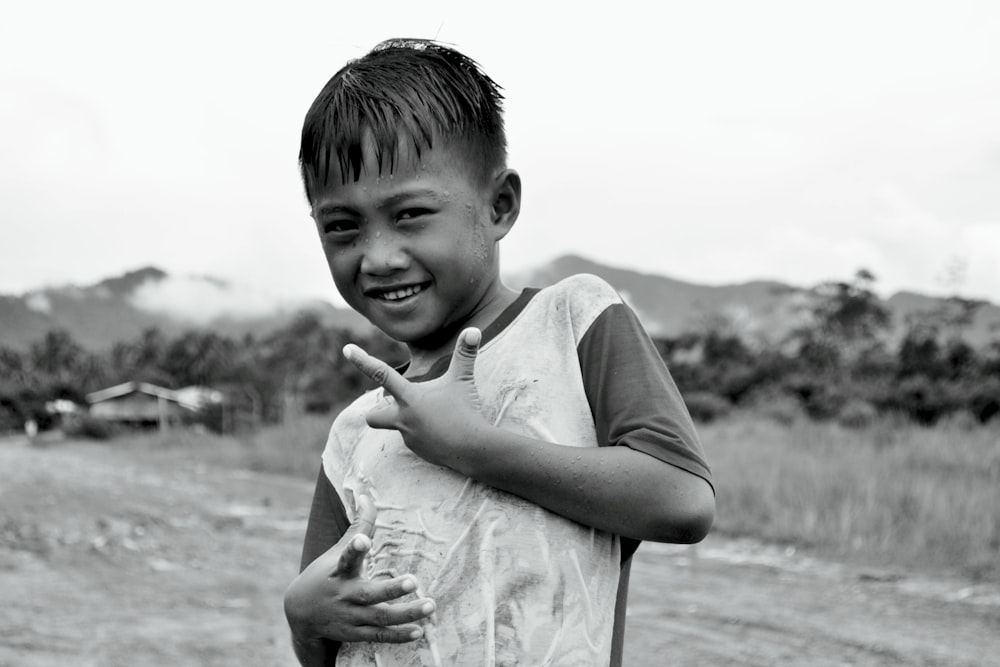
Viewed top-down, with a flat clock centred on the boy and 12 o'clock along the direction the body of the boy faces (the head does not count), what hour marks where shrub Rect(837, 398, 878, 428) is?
The shrub is roughly at 5 o'clock from the boy.

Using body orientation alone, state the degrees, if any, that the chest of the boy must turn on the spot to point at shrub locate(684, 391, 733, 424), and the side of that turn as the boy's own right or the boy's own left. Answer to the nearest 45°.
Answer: approximately 135° to the boy's own right

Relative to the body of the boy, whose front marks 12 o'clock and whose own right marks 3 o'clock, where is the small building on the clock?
The small building is roughly at 4 o'clock from the boy.

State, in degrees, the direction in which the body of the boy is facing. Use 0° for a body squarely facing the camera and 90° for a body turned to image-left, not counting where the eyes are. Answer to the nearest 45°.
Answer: approximately 45°
